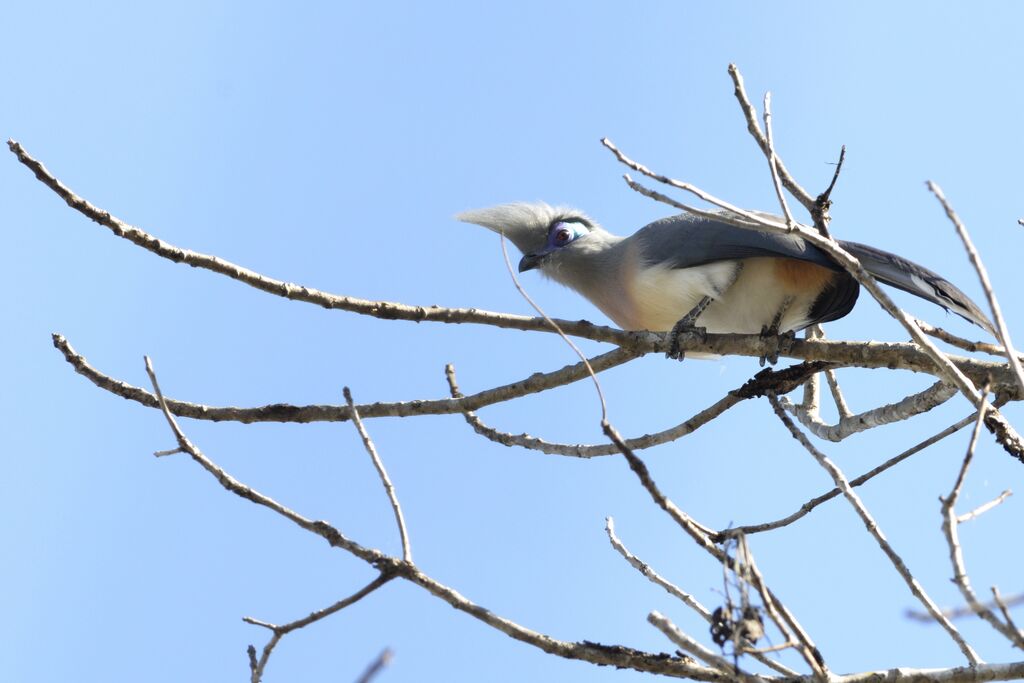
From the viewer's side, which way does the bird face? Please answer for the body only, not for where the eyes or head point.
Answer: to the viewer's left

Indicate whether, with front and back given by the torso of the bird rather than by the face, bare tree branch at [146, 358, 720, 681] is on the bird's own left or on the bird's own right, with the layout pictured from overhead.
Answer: on the bird's own left

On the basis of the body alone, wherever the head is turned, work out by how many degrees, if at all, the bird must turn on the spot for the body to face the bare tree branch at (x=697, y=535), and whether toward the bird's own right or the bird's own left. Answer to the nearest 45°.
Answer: approximately 90° to the bird's own left
